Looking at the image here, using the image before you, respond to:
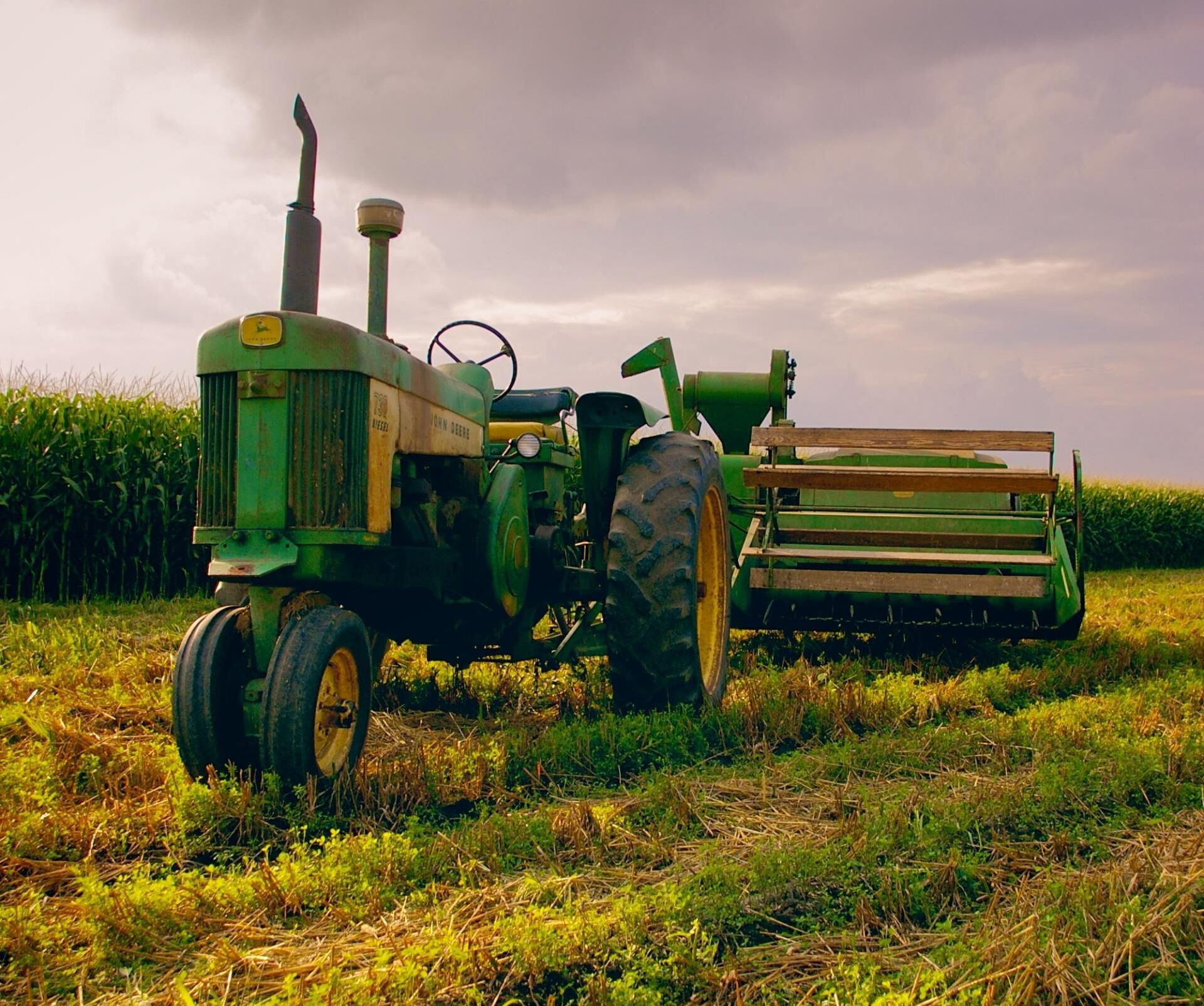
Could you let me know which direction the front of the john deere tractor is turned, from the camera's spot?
facing the viewer and to the left of the viewer

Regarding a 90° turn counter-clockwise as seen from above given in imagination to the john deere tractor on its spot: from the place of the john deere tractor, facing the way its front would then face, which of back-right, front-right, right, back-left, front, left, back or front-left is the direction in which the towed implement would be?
left

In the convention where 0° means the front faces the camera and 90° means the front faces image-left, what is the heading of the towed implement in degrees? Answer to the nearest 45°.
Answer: approximately 0°
